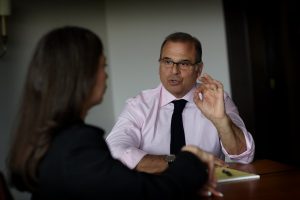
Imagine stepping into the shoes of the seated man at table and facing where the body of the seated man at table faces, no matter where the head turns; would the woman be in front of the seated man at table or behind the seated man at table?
in front

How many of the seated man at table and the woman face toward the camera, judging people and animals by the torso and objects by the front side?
1

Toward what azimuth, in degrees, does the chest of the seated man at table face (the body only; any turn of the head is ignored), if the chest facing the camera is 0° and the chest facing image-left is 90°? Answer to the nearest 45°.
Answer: approximately 0°

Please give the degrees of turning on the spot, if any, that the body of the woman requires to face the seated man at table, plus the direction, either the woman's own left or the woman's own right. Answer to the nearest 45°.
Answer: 0° — they already face them

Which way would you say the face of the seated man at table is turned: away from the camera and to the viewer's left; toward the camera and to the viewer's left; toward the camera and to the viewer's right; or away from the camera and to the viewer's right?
toward the camera and to the viewer's left

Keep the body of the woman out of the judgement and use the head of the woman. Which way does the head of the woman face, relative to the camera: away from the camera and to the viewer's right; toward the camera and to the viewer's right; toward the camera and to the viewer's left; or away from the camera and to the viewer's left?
away from the camera and to the viewer's right
